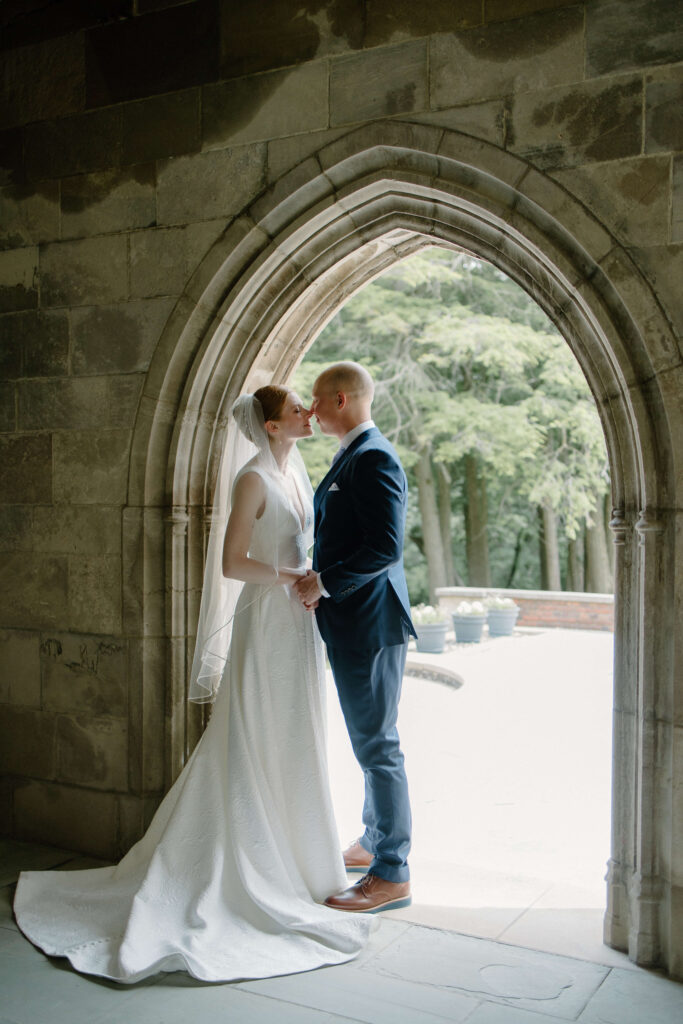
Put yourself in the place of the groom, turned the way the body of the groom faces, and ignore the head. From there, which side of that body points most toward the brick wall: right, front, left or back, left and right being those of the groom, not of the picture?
right

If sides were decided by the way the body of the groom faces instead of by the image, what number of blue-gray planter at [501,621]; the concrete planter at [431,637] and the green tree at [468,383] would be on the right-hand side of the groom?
3

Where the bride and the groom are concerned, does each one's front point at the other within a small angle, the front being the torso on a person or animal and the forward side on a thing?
yes

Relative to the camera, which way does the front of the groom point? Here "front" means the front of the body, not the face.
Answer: to the viewer's left

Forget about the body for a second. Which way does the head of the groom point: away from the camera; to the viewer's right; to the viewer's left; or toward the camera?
to the viewer's left

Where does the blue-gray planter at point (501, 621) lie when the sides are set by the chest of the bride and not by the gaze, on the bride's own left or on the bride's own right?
on the bride's own left

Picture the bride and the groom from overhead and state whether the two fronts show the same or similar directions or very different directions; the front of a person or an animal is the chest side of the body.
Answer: very different directions

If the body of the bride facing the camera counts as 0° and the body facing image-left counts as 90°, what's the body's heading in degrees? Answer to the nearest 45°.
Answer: approximately 270°

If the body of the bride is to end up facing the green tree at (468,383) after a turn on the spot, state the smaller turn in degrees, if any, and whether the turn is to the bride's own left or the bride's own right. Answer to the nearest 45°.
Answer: approximately 90° to the bride's own left

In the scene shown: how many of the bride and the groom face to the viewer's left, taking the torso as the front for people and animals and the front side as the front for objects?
1

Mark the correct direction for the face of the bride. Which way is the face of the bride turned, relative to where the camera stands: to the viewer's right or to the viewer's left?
to the viewer's right

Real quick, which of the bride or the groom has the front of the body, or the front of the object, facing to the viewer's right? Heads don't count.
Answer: the bride
